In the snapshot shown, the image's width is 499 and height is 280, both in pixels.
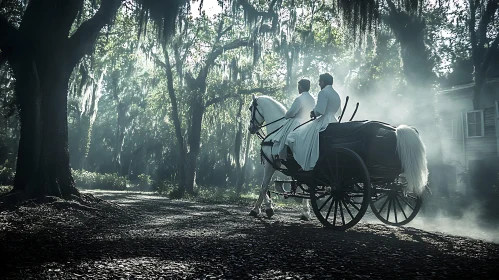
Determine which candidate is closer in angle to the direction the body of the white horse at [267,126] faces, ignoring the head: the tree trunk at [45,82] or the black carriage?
the tree trunk

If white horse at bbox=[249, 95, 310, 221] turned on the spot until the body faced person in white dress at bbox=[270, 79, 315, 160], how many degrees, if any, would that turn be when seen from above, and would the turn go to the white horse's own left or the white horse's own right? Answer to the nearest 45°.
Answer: approximately 135° to the white horse's own left

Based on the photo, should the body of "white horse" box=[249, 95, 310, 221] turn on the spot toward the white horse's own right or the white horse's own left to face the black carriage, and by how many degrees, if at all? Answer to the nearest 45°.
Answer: approximately 135° to the white horse's own left

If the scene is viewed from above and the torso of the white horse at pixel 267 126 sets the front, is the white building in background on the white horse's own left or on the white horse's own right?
on the white horse's own right

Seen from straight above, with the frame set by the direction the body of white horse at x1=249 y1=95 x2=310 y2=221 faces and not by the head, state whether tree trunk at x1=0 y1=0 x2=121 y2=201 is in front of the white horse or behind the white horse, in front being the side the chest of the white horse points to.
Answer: in front

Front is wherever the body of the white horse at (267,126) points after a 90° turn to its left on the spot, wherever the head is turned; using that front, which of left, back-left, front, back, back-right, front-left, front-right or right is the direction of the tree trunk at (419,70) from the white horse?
back-left

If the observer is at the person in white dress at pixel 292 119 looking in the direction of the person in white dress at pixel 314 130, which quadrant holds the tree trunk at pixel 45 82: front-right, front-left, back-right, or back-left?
back-right

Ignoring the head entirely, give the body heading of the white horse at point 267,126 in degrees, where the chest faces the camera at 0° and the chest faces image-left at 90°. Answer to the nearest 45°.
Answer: approximately 90°
